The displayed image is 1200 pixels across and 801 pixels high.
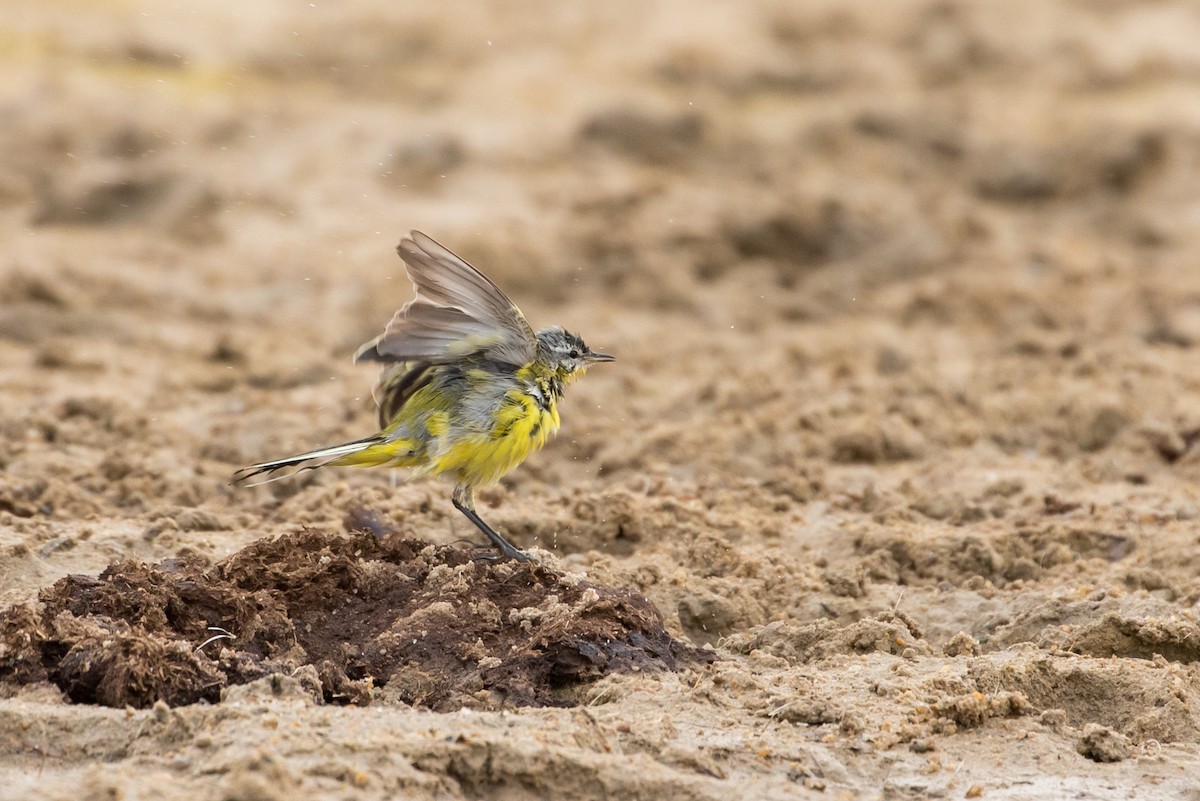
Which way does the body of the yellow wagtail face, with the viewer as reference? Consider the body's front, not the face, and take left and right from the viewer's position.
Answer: facing to the right of the viewer
